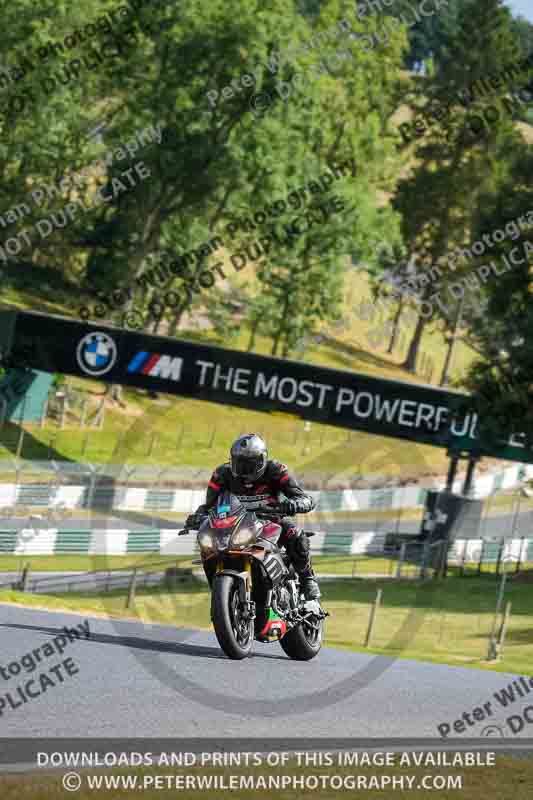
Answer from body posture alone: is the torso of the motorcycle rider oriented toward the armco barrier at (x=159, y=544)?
no

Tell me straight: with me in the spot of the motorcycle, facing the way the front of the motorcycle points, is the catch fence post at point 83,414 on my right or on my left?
on my right

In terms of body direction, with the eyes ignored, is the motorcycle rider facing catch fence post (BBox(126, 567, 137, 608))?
no

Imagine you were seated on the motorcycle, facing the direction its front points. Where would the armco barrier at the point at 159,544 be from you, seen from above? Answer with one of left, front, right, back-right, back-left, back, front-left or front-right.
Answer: back-right

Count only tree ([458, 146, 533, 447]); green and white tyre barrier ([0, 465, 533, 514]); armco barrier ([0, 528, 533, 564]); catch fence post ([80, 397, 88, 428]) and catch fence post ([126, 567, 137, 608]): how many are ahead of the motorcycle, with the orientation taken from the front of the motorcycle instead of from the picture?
0

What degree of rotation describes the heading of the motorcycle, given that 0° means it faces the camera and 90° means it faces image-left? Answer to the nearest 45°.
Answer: approximately 45°

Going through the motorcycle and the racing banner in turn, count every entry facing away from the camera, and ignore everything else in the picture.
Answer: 0

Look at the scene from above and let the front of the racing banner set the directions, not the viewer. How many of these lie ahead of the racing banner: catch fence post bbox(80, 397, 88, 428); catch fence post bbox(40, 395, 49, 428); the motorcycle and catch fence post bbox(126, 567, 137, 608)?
2

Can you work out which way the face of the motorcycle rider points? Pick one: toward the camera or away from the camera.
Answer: toward the camera

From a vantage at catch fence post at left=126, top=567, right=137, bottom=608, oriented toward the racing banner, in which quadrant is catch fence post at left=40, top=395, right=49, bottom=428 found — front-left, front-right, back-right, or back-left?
front-left

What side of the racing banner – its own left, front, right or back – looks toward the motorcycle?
front

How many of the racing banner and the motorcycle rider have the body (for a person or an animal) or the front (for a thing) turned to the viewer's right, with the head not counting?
0

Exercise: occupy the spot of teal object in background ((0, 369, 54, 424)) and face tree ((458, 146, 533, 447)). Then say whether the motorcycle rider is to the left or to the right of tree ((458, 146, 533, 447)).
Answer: right

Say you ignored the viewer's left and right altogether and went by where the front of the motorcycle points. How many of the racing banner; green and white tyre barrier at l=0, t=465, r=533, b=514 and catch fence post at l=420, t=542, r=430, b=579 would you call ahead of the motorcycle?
0

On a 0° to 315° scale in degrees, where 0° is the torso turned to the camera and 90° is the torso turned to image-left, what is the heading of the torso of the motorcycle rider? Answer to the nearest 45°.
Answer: approximately 45°

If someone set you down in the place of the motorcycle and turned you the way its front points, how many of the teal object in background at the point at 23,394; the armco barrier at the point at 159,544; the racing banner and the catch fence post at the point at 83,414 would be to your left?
0

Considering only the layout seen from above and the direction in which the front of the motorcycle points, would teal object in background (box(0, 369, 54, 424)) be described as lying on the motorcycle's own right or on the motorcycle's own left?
on the motorcycle's own right

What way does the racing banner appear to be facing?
toward the camera
